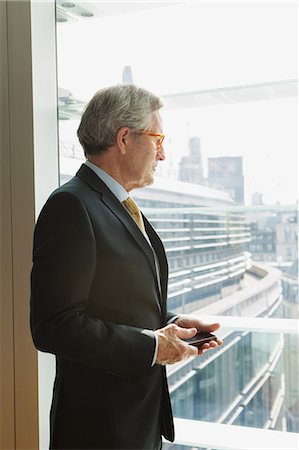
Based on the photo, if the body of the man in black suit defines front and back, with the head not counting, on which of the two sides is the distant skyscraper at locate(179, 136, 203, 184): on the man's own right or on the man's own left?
on the man's own left

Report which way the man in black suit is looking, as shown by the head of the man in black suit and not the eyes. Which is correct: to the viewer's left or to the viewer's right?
to the viewer's right

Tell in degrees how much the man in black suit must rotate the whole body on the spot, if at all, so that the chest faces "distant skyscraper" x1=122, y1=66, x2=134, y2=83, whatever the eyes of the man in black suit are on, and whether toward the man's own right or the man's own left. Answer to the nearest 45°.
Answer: approximately 90° to the man's own left

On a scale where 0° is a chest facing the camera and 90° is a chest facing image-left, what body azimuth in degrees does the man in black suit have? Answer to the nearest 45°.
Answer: approximately 270°

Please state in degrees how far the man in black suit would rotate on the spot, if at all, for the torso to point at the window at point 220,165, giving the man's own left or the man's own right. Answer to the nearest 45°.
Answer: approximately 45° to the man's own left
